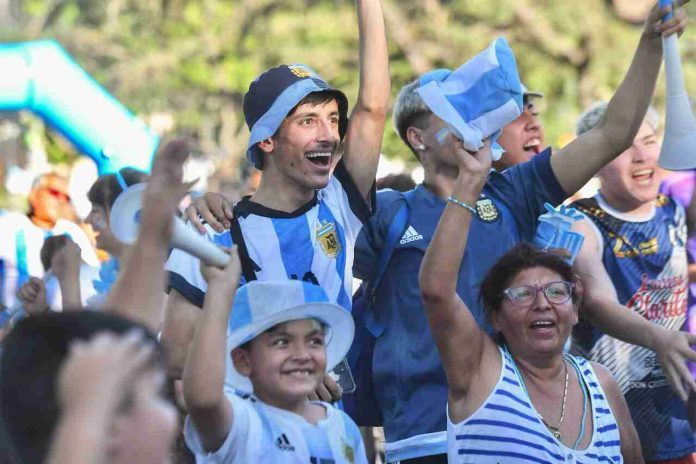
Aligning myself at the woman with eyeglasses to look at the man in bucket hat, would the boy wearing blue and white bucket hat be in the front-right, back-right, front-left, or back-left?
front-left

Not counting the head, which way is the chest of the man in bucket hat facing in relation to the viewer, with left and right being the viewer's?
facing the viewer and to the right of the viewer

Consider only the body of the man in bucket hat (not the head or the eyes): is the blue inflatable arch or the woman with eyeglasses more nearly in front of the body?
the woman with eyeglasses

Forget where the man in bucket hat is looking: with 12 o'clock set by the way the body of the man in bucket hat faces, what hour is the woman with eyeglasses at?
The woman with eyeglasses is roughly at 11 o'clock from the man in bucket hat.

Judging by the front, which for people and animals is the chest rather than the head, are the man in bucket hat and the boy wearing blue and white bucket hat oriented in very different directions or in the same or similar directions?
same or similar directions

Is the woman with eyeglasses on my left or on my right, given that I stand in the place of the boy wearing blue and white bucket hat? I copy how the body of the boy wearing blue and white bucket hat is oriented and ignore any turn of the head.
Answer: on my left

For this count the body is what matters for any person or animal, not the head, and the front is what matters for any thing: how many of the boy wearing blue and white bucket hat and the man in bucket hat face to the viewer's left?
0

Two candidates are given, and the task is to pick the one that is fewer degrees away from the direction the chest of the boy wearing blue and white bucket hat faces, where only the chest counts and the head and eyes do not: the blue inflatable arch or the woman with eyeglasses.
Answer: the woman with eyeglasses

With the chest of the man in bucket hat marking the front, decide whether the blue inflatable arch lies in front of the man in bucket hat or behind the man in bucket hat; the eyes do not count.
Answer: behind
